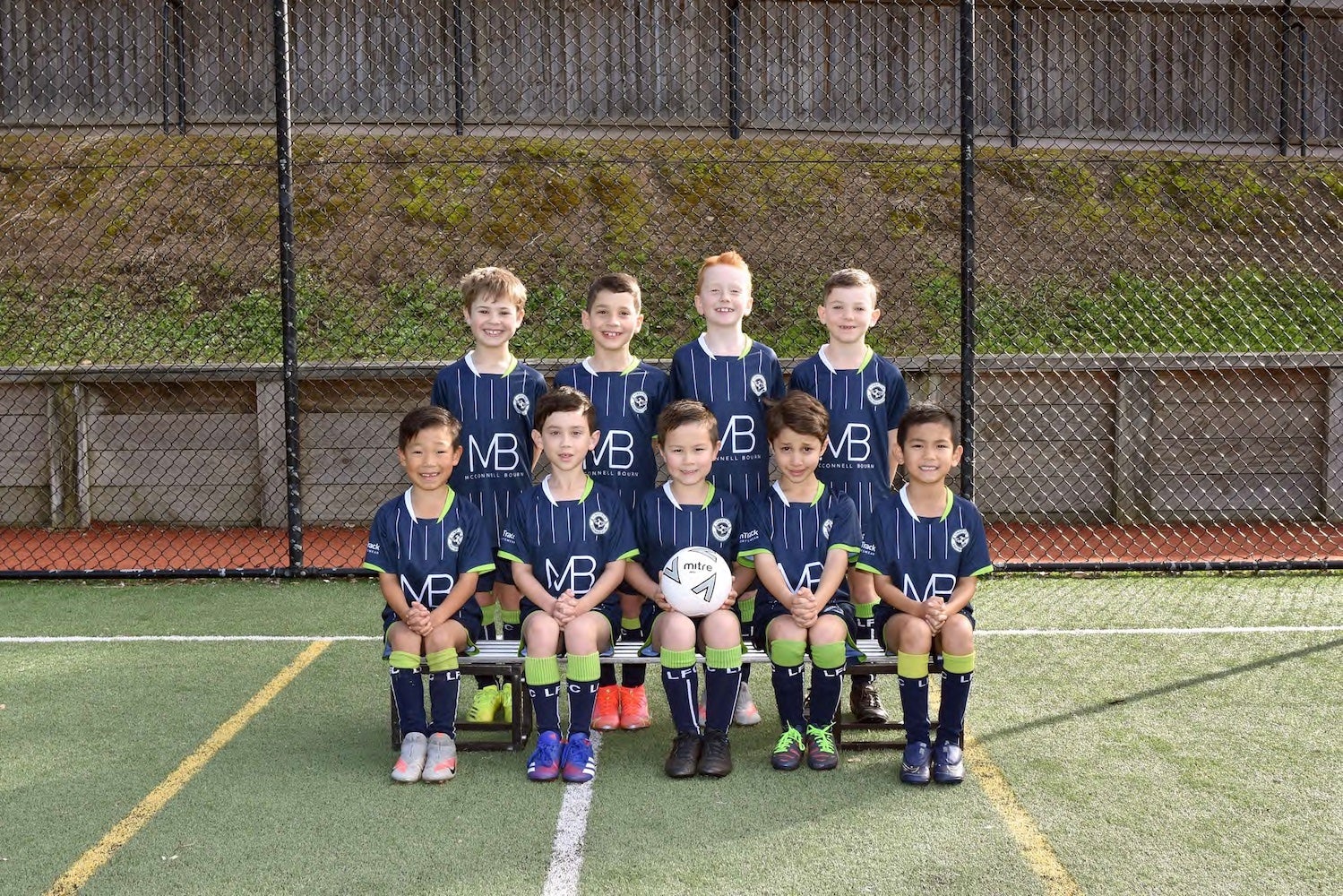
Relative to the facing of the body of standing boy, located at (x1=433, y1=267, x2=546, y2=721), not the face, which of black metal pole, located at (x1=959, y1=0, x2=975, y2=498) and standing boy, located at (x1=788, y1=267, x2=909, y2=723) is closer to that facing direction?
the standing boy

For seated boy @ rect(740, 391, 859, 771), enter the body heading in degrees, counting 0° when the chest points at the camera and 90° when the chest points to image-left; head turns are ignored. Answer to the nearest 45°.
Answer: approximately 0°

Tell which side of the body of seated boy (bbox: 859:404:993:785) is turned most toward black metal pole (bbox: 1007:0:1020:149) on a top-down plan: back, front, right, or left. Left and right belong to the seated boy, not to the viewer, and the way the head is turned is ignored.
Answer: back
